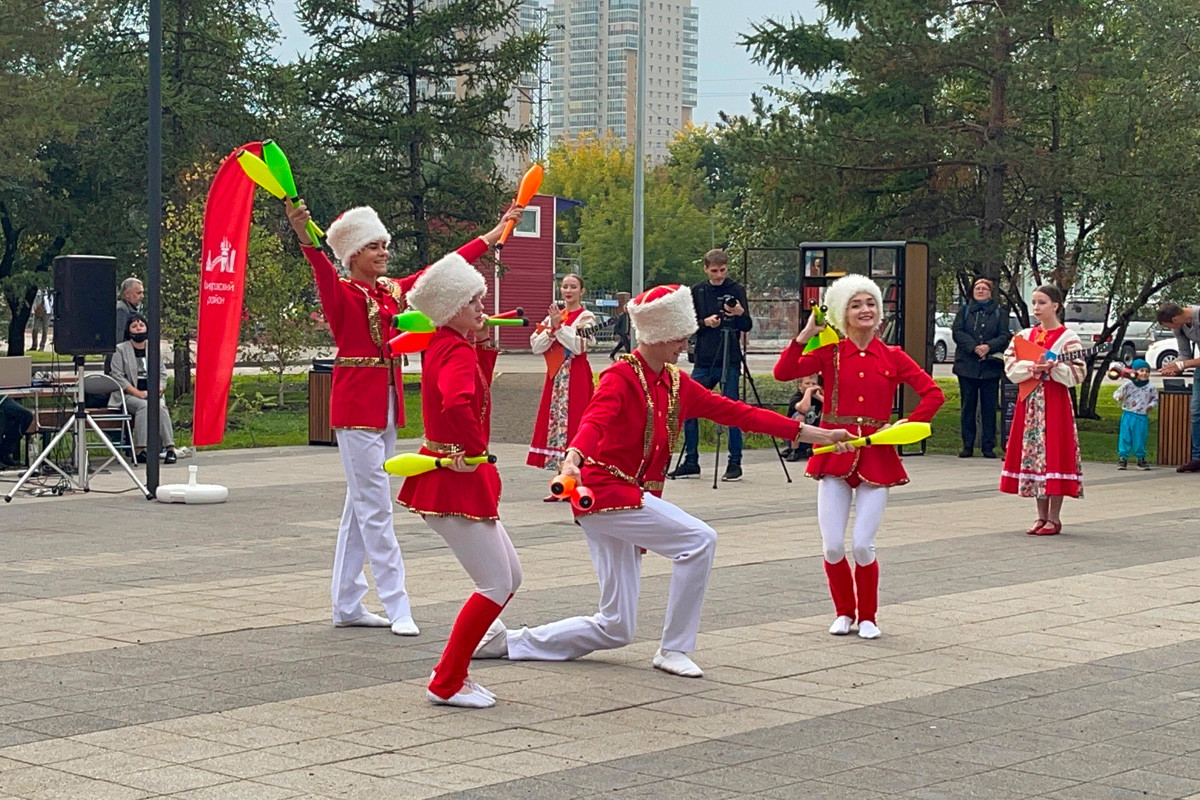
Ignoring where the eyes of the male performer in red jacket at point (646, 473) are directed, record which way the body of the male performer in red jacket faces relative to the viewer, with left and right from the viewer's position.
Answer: facing the viewer and to the right of the viewer

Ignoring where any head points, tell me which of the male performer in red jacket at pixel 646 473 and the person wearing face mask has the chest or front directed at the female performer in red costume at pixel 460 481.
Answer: the person wearing face mask

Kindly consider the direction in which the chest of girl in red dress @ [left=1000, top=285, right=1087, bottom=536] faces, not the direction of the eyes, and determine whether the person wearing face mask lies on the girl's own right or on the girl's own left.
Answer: on the girl's own right

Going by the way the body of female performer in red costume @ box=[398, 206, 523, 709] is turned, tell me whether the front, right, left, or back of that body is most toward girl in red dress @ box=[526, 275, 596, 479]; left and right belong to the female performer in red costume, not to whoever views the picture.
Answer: left

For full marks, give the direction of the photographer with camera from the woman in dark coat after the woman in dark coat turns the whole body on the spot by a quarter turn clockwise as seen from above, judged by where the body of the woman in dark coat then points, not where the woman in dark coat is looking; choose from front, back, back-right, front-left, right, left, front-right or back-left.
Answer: front-left

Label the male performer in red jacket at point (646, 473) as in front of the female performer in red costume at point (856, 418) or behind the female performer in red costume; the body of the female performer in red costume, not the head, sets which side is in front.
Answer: in front

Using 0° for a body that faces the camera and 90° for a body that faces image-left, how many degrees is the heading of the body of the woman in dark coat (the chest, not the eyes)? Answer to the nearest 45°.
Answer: approximately 0°

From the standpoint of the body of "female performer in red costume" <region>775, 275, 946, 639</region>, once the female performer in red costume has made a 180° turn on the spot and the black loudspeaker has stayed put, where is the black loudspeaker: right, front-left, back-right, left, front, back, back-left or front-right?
front-left

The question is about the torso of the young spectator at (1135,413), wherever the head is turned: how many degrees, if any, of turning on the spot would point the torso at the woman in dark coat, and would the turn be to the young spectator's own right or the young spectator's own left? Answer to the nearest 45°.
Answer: approximately 90° to the young spectator's own right

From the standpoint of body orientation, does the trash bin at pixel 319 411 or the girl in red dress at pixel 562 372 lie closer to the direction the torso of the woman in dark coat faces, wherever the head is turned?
the girl in red dress
